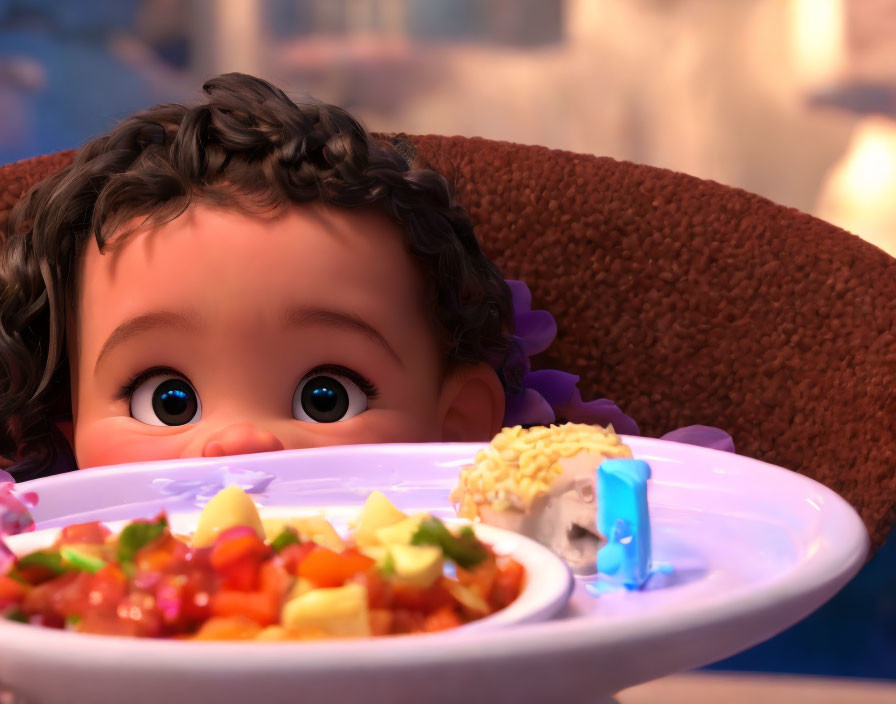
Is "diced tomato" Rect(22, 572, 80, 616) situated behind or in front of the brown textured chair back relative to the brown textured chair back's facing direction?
in front

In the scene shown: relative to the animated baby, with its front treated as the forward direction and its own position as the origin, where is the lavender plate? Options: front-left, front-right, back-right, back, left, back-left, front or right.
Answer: front

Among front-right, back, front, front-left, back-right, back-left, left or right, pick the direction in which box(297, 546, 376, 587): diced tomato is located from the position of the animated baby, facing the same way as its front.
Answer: front

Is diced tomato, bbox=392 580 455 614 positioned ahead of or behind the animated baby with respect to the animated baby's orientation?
ahead

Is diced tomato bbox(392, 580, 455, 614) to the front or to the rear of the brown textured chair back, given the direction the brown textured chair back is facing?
to the front

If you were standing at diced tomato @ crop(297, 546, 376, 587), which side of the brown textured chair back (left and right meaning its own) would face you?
front

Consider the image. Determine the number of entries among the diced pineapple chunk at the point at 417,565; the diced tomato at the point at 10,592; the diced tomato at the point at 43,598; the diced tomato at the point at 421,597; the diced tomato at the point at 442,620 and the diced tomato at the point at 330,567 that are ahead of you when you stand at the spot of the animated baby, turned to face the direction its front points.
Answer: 6

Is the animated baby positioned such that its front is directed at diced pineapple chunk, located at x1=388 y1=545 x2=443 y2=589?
yes

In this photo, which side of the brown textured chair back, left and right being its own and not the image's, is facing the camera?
front

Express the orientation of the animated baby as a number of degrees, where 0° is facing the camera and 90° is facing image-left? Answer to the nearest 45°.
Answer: approximately 0°

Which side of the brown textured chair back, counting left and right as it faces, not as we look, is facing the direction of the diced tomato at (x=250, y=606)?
front

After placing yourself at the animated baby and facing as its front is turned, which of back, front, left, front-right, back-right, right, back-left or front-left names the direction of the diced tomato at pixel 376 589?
front
